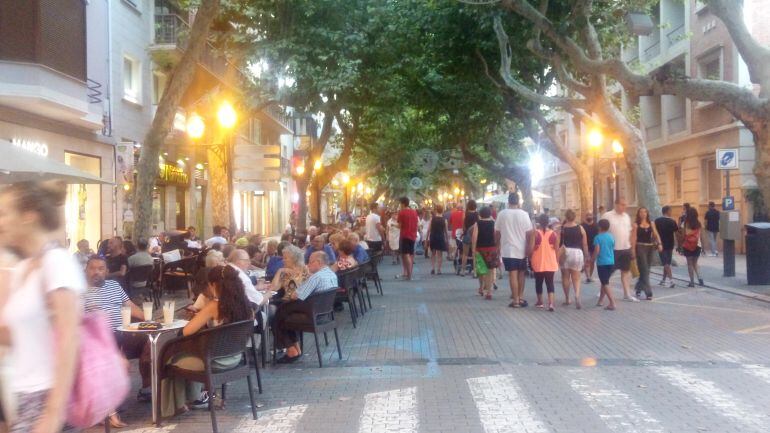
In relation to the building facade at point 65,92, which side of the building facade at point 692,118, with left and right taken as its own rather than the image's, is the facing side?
front

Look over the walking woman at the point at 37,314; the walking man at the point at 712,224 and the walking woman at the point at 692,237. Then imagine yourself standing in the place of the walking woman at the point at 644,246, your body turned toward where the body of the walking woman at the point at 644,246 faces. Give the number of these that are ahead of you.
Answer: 1

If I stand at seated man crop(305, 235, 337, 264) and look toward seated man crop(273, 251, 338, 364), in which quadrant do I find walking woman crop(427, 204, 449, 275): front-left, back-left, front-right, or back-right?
back-left

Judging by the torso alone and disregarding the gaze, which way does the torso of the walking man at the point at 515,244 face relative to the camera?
away from the camera

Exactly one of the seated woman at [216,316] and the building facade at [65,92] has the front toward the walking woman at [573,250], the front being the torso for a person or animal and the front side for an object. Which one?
the building facade

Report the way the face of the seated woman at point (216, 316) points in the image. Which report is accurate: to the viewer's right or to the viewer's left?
to the viewer's left

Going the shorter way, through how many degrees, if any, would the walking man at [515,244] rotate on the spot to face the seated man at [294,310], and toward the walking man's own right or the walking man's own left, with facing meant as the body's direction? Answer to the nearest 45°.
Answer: approximately 135° to the walking man's own left

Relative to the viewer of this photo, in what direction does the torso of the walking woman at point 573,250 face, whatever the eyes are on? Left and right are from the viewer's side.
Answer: facing away from the viewer

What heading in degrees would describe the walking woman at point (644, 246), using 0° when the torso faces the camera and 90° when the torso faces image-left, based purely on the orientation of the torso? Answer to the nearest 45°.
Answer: approximately 0°

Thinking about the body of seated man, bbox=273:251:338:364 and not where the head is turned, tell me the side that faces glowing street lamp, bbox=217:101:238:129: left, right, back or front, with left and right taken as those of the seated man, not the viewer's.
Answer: right

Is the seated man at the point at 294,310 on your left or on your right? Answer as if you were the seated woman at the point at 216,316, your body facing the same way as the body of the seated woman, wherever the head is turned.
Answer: on your right
